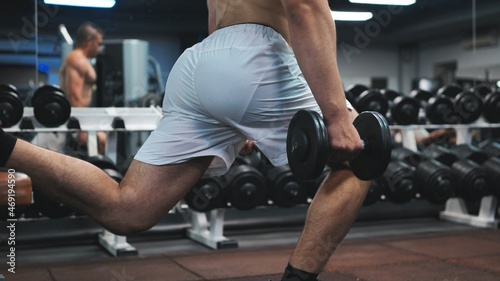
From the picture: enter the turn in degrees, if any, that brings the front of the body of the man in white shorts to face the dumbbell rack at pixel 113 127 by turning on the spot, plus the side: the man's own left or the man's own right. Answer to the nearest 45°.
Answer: approximately 45° to the man's own left

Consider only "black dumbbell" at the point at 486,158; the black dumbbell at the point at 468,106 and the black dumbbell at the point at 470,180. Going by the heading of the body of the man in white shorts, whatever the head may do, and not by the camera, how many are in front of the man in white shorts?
3

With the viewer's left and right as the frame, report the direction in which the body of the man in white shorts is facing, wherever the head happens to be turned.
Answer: facing away from the viewer and to the right of the viewer

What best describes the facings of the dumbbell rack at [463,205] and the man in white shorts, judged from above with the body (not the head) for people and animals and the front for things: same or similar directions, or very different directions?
very different directions

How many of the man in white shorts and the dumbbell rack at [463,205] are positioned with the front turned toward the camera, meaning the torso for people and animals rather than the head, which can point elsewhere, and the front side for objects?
1

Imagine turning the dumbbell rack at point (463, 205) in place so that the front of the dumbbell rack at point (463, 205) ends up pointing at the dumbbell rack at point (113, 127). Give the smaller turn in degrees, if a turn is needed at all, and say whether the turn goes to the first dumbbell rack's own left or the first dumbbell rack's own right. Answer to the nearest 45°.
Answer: approximately 45° to the first dumbbell rack's own right

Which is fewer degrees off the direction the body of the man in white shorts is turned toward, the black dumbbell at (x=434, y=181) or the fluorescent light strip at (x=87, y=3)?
the black dumbbell

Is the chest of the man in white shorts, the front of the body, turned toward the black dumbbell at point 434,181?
yes
